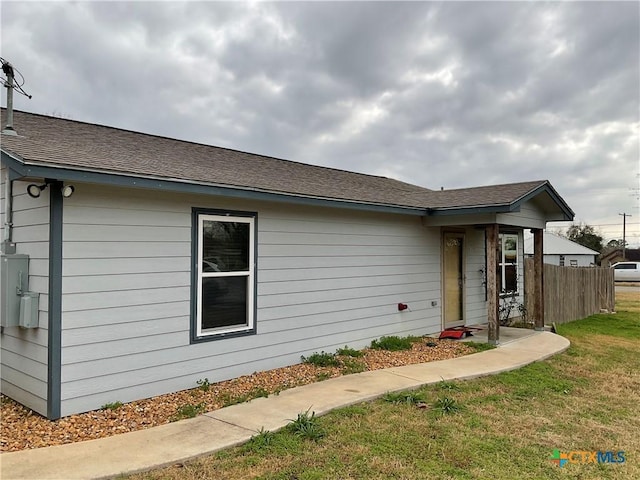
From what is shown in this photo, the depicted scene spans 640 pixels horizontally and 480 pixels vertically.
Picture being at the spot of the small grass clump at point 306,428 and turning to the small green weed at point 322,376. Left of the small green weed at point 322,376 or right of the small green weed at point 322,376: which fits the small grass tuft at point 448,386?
right

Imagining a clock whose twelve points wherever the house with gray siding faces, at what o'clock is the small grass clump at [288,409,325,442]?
The small grass clump is roughly at 12 o'clock from the house with gray siding.

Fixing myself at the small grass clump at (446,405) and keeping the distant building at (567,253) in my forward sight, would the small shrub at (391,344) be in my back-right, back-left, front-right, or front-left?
front-left

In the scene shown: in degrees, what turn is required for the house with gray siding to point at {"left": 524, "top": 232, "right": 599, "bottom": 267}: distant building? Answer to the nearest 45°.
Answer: approximately 90° to its left

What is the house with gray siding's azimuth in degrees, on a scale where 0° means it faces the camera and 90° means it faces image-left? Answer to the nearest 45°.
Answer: approximately 315°

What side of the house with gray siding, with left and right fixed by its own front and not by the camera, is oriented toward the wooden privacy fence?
left

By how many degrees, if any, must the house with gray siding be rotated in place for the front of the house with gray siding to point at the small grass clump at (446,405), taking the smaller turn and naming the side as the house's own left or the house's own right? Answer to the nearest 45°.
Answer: approximately 45° to the house's own left
